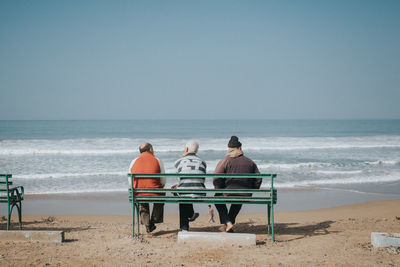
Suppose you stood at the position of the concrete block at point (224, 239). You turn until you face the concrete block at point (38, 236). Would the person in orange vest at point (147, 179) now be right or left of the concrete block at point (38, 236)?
right

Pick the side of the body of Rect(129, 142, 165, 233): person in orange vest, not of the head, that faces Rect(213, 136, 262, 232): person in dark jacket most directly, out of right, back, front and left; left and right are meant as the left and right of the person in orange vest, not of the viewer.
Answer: right

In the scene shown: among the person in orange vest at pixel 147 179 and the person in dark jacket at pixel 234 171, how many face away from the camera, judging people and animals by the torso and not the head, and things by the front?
2

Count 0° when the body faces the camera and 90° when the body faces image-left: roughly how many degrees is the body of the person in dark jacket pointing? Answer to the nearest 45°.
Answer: approximately 180°

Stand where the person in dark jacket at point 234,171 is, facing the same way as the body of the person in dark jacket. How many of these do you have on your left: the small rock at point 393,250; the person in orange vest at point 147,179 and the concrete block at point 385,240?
1

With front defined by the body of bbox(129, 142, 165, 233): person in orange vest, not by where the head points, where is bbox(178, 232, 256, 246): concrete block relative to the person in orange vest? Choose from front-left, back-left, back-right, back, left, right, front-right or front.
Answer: back-right

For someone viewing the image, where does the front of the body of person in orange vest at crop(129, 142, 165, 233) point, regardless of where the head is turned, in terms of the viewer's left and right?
facing away from the viewer

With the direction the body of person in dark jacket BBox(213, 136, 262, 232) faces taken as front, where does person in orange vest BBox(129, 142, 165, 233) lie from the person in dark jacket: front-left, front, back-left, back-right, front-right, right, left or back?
left

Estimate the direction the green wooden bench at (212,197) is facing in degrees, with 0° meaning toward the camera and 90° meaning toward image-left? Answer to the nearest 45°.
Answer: approximately 180°

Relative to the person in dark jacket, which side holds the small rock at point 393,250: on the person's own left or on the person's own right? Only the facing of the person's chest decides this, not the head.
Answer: on the person's own right
